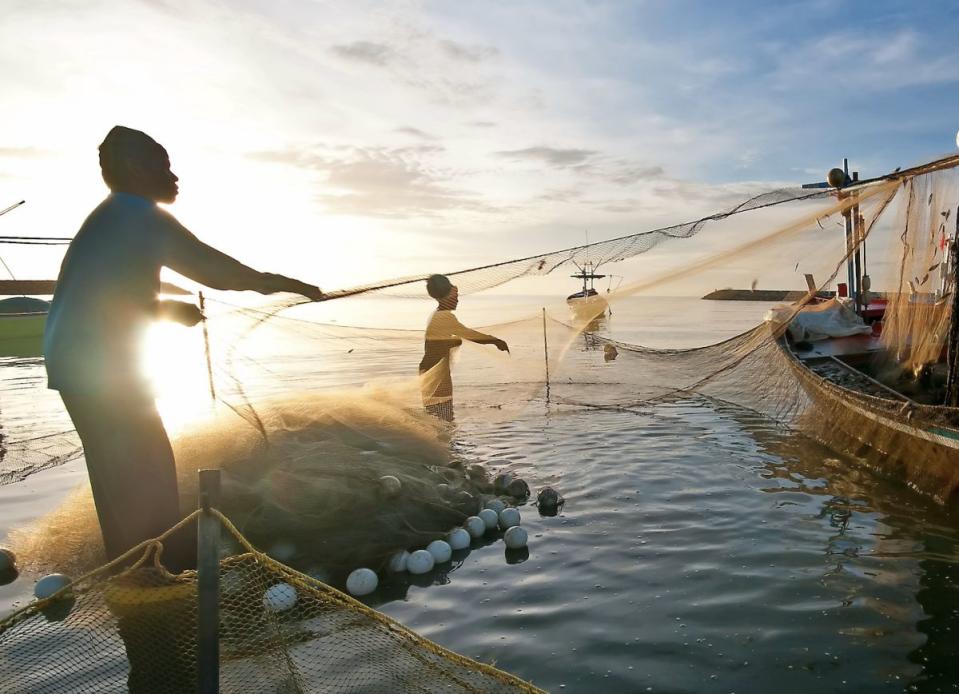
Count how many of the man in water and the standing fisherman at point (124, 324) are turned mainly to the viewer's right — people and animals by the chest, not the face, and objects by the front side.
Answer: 2

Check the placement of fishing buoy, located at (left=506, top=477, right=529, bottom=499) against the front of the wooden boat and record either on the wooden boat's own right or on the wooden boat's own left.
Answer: on the wooden boat's own left

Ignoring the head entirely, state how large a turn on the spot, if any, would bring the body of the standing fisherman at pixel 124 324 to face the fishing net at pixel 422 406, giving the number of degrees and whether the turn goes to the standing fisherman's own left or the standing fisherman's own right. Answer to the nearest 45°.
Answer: approximately 45° to the standing fisherman's own left

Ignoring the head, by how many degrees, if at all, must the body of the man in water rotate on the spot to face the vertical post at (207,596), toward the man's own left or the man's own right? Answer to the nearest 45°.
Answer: approximately 90° to the man's own right

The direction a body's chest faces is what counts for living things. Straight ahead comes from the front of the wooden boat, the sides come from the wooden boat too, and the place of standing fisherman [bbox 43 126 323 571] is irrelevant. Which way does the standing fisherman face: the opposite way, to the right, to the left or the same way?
to the right

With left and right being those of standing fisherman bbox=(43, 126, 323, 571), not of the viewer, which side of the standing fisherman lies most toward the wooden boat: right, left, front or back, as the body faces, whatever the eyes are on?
front

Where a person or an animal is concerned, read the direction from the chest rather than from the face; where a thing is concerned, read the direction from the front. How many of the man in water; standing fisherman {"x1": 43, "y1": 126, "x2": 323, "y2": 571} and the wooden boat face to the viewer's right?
2

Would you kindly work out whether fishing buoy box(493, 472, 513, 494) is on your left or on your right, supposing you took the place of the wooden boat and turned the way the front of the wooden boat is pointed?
on your left

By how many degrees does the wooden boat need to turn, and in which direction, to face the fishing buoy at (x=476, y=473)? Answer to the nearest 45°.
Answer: approximately 90° to its left

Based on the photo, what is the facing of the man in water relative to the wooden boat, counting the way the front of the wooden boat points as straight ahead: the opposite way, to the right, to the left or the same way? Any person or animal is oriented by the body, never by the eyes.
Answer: to the right

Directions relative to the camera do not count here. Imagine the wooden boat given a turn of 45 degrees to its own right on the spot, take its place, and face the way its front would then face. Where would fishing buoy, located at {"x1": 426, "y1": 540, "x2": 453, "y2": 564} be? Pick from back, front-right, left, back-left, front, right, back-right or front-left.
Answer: back-left

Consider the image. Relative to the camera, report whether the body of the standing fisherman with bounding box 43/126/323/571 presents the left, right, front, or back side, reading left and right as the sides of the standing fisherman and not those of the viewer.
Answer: right

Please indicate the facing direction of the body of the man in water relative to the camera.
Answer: to the viewer's right

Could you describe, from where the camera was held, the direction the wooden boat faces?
facing away from the viewer and to the left of the viewer

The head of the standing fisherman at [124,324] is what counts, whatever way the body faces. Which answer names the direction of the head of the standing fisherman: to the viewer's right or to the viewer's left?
to the viewer's right
